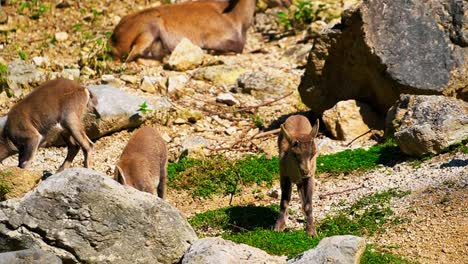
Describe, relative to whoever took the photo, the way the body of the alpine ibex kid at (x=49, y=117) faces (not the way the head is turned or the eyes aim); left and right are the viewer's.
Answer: facing to the left of the viewer

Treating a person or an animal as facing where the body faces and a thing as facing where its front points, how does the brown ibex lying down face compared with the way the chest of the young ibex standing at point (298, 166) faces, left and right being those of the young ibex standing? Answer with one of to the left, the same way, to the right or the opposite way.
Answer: to the left

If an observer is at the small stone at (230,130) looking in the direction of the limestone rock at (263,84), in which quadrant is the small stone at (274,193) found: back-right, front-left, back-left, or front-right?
back-right

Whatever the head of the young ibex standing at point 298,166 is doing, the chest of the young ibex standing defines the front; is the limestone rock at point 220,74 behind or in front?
behind

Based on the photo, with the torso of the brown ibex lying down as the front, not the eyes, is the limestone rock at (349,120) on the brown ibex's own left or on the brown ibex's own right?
on the brown ibex's own right

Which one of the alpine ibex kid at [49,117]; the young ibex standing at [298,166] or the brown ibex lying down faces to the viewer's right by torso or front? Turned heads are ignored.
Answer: the brown ibex lying down

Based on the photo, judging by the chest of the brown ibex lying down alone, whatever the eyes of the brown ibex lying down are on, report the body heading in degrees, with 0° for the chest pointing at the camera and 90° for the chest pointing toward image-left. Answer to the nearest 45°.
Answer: approximately 270°

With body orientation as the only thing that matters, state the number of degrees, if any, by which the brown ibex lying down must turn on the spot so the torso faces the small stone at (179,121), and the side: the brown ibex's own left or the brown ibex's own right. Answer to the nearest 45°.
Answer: approximately 90° to the brown ibex's own right

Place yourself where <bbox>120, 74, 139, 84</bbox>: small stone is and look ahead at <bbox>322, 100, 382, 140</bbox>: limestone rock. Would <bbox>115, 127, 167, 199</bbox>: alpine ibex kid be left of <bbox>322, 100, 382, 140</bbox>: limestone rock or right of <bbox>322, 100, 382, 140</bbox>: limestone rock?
right

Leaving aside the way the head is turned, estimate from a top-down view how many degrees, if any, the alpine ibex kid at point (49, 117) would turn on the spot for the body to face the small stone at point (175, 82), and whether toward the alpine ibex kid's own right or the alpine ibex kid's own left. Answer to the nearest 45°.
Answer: approximately 135° to the alpine ibex kid's own right

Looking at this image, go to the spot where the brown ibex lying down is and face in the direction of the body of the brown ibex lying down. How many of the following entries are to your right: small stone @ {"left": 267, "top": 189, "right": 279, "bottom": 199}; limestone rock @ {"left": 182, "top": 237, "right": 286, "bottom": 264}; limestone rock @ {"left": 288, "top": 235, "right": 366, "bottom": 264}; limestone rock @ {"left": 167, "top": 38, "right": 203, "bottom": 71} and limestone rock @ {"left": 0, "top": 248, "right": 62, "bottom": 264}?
5

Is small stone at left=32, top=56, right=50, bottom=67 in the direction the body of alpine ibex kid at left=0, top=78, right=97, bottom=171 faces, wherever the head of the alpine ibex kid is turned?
no

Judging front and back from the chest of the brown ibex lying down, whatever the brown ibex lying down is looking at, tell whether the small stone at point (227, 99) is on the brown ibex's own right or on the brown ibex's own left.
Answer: on the brown ibex's own right

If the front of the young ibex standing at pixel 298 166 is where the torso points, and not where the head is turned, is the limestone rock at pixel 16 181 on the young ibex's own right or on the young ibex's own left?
on the young ibex's own right

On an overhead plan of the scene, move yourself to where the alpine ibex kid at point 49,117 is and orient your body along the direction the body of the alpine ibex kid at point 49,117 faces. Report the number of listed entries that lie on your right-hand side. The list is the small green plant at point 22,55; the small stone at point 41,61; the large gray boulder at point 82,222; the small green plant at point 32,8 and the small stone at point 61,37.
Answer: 4

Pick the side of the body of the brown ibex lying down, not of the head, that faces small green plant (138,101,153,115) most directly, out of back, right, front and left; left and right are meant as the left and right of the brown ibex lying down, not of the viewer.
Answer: right

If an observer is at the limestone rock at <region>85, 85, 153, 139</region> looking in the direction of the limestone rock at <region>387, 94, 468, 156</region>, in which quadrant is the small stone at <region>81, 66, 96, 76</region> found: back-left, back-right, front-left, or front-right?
back-left

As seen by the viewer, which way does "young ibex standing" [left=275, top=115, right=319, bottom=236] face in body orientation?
toward the camera

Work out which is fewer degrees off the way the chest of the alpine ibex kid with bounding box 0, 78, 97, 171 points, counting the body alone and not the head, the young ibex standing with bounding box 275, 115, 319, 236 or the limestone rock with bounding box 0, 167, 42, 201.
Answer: the limestone rock
